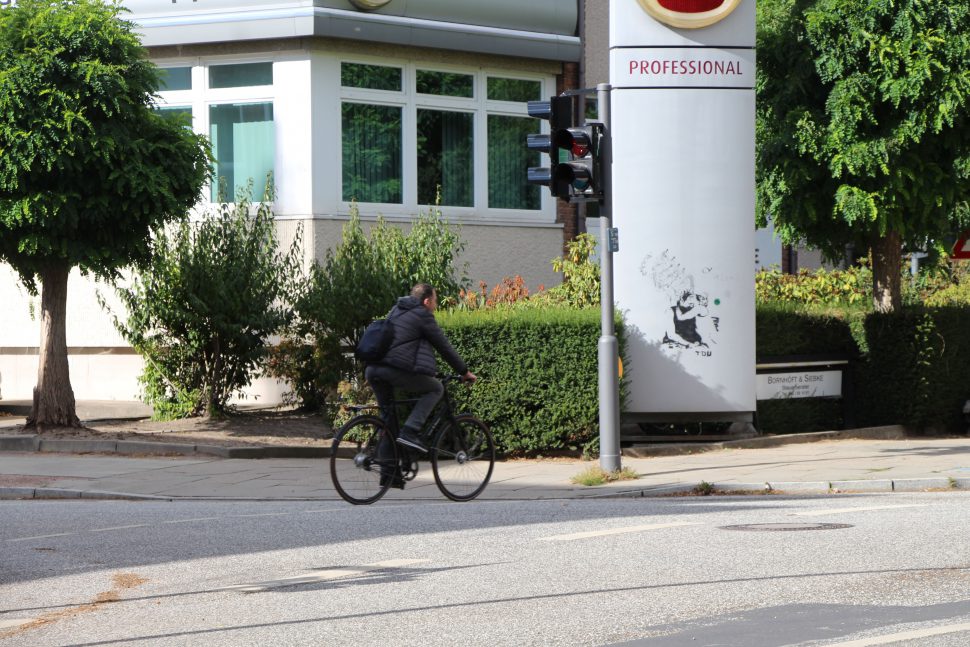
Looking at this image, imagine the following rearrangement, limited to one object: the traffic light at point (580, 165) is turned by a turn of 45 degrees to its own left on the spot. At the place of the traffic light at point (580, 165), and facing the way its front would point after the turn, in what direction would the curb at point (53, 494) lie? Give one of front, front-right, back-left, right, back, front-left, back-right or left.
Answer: right

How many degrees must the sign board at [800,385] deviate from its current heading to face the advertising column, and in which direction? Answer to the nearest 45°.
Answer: approximately 45° to its right

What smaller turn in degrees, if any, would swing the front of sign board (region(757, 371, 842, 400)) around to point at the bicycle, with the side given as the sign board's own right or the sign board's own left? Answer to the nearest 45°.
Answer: approximately 45° to the sign board's own right

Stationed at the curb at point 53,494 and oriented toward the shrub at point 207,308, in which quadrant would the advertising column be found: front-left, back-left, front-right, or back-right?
front-right

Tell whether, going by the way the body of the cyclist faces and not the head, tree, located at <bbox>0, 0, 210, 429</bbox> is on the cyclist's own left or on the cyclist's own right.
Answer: on the cyclist's own left

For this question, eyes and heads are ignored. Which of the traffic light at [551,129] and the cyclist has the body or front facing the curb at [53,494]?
the traffic light

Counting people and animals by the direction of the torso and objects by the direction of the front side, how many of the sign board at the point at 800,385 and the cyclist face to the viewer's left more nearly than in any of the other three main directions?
0

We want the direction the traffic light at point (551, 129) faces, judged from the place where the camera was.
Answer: facing to the left of the viewer

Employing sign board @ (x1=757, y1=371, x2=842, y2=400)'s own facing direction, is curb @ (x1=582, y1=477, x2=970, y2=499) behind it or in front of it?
in front

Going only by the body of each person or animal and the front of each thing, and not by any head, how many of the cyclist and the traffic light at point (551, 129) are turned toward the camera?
0

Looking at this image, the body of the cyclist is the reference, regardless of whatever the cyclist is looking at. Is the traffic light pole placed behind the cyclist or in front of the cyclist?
in front

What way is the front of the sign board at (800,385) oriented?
toward the camera

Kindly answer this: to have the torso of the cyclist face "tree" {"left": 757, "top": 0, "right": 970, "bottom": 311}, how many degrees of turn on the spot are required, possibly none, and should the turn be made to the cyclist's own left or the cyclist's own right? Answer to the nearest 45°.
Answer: approximately 45° to the cyclist's own left

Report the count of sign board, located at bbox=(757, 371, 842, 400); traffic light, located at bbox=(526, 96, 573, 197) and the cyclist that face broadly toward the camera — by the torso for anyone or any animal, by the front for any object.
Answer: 1

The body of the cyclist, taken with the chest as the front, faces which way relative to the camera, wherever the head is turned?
to the viewer's right

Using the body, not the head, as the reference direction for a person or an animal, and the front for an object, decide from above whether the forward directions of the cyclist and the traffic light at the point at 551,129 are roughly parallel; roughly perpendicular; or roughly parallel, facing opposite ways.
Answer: roughly parallel, facing opposite ways

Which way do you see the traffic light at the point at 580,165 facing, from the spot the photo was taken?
facing the viewer and to the left of the viewer
